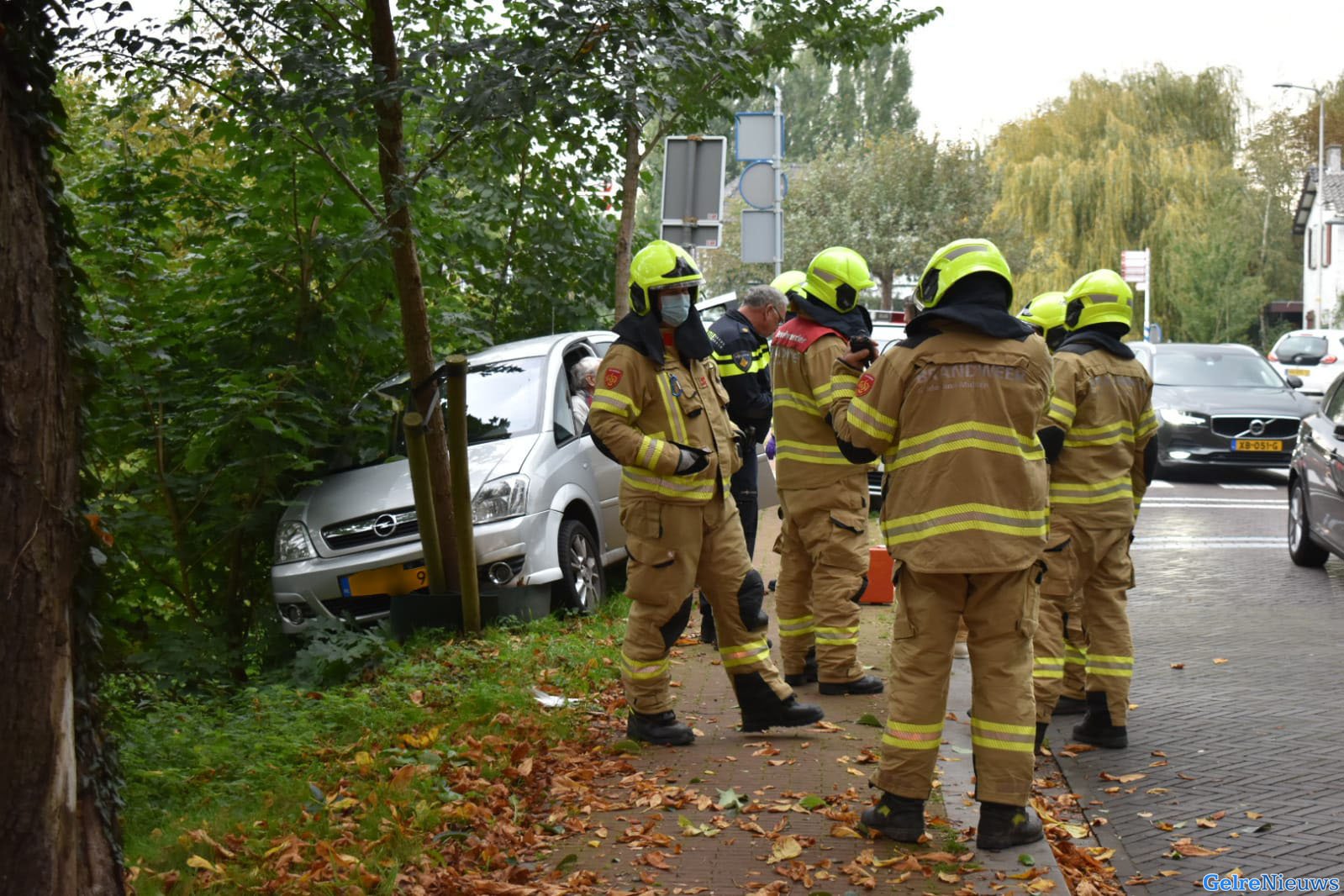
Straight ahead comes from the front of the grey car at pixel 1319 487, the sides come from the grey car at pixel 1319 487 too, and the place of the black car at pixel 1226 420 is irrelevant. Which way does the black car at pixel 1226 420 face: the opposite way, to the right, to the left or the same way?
the opposite way

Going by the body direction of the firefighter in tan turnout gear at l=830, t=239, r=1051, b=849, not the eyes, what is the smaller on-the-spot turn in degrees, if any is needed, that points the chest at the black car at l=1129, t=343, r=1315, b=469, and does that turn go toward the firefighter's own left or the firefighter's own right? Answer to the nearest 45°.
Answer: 0° — they already face it

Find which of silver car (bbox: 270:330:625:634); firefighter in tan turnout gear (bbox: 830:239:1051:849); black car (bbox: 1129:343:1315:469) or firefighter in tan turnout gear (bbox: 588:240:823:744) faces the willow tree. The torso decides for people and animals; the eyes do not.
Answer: firefighter in tan turnout gear (bbox: 830:239:1051:849)

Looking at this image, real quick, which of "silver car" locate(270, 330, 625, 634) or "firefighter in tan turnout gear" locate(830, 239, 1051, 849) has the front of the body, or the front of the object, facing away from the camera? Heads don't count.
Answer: the firefighter in tan turnout gear

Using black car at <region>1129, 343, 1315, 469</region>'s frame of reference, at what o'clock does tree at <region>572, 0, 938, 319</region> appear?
The tree is roughly at 2 o'clock from the black car.

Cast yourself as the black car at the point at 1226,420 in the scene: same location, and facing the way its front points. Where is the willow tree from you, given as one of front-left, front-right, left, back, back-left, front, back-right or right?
back-left

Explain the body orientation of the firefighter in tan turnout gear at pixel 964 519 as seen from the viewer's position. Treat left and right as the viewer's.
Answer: facing away from the viewer

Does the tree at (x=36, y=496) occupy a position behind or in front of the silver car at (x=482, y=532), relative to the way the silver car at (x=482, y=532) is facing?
in front

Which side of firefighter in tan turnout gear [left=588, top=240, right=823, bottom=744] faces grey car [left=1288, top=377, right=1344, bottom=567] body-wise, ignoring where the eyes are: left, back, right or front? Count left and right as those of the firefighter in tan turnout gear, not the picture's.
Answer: left

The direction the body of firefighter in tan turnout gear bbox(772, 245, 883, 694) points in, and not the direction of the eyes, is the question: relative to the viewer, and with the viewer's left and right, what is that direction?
facing away from the viewer and to the right of the viewer

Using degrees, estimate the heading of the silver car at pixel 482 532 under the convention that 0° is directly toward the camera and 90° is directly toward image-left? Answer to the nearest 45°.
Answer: approximately 45°

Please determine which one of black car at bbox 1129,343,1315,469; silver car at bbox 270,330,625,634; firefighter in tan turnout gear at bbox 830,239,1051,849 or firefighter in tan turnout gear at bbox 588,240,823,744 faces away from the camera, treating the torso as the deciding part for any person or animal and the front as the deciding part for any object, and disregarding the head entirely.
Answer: firefighter in tan turnout gear at bbox 830,239,1051,849

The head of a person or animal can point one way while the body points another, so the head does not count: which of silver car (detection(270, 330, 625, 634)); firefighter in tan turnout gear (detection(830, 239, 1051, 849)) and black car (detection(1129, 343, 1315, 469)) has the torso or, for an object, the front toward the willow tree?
the firefighter in tan turnout gear

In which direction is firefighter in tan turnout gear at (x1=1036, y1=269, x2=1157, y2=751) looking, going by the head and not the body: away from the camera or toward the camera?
away from the camera

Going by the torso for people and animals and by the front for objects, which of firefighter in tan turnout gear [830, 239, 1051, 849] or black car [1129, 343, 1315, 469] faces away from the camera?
the firefighter in tan turnout gear

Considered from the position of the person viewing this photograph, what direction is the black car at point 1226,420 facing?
facing the viewer and to the right of the viewer
